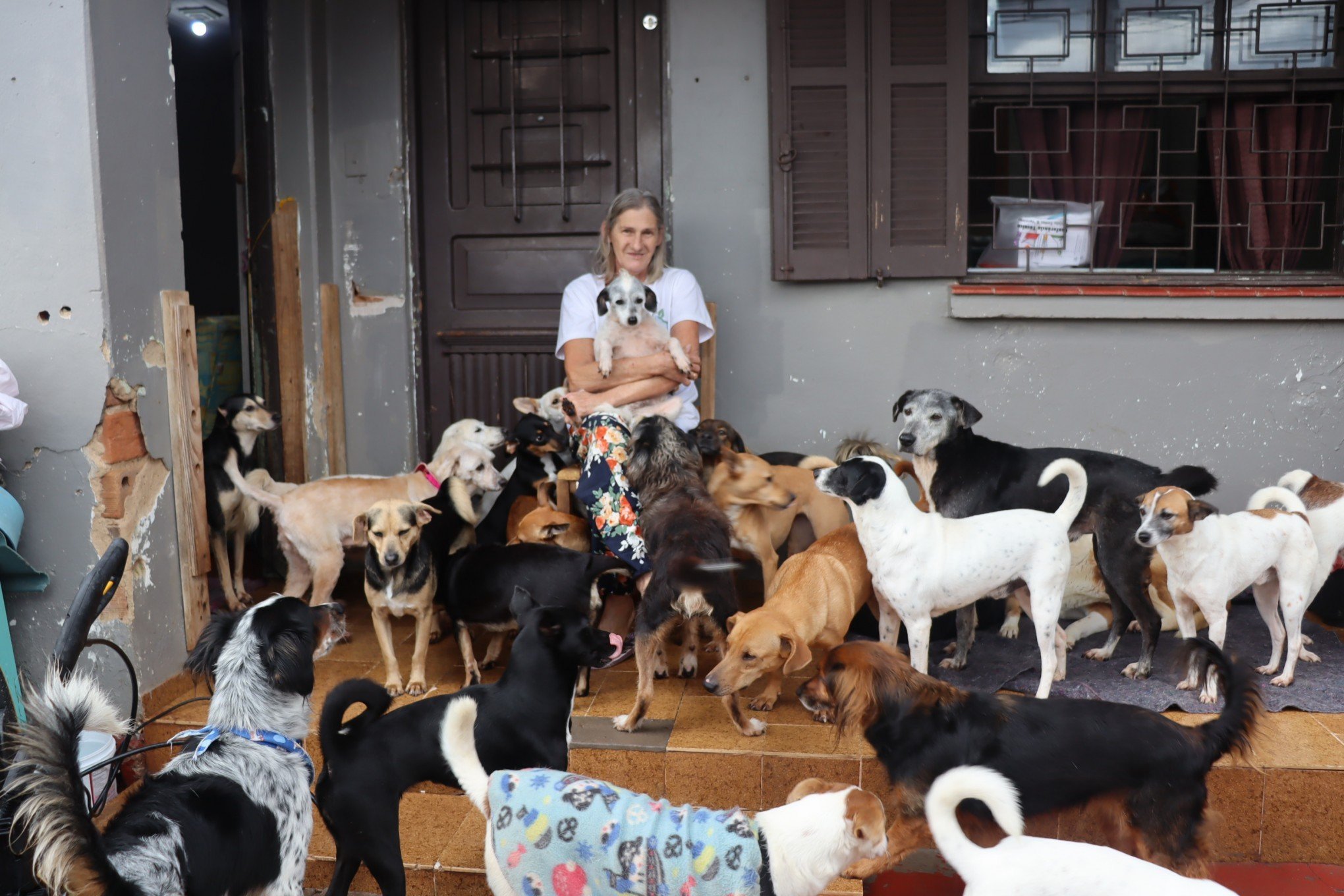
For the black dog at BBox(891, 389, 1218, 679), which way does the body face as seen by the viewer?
to the viewer's left

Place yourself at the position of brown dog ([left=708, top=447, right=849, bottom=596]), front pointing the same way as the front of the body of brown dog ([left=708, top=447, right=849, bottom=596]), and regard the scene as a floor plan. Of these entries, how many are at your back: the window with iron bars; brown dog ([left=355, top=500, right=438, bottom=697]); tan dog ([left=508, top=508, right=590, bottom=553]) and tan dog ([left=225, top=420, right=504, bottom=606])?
1

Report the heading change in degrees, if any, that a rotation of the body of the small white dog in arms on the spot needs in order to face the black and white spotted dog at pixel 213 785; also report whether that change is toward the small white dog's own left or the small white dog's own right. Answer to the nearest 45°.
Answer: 0° — it already faces it

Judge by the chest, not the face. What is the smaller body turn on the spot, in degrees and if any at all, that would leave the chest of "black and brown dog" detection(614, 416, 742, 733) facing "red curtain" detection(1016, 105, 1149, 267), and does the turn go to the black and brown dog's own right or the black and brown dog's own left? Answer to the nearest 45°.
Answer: approximately 45° to the black and brown dog's own right

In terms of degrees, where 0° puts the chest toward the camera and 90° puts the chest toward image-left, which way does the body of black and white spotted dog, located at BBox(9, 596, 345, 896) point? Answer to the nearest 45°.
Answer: approximately 225°

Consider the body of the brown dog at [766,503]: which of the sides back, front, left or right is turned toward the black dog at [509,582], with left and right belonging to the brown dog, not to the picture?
front

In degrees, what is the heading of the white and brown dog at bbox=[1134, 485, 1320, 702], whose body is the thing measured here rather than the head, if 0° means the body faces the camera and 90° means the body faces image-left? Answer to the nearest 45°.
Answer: approximately 45°

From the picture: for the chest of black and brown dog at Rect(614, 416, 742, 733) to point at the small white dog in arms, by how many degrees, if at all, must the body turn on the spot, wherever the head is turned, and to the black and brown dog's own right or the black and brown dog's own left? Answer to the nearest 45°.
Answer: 0° — it already faces it

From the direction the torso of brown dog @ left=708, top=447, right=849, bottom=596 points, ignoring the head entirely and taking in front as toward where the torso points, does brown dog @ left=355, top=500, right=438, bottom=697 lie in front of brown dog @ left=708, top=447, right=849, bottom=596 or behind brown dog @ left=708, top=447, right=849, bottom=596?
in front

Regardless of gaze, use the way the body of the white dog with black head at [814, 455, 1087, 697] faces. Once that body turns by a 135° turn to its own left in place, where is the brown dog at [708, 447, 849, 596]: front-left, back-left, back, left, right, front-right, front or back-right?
back

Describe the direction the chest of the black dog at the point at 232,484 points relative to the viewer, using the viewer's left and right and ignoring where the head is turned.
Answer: facing the viewer and to the right of the viewer

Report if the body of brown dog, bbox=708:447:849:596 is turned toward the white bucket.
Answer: yes
